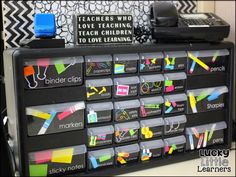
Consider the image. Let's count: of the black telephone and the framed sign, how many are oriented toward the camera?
2

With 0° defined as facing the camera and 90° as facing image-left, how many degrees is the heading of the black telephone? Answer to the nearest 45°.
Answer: approximately 0°
